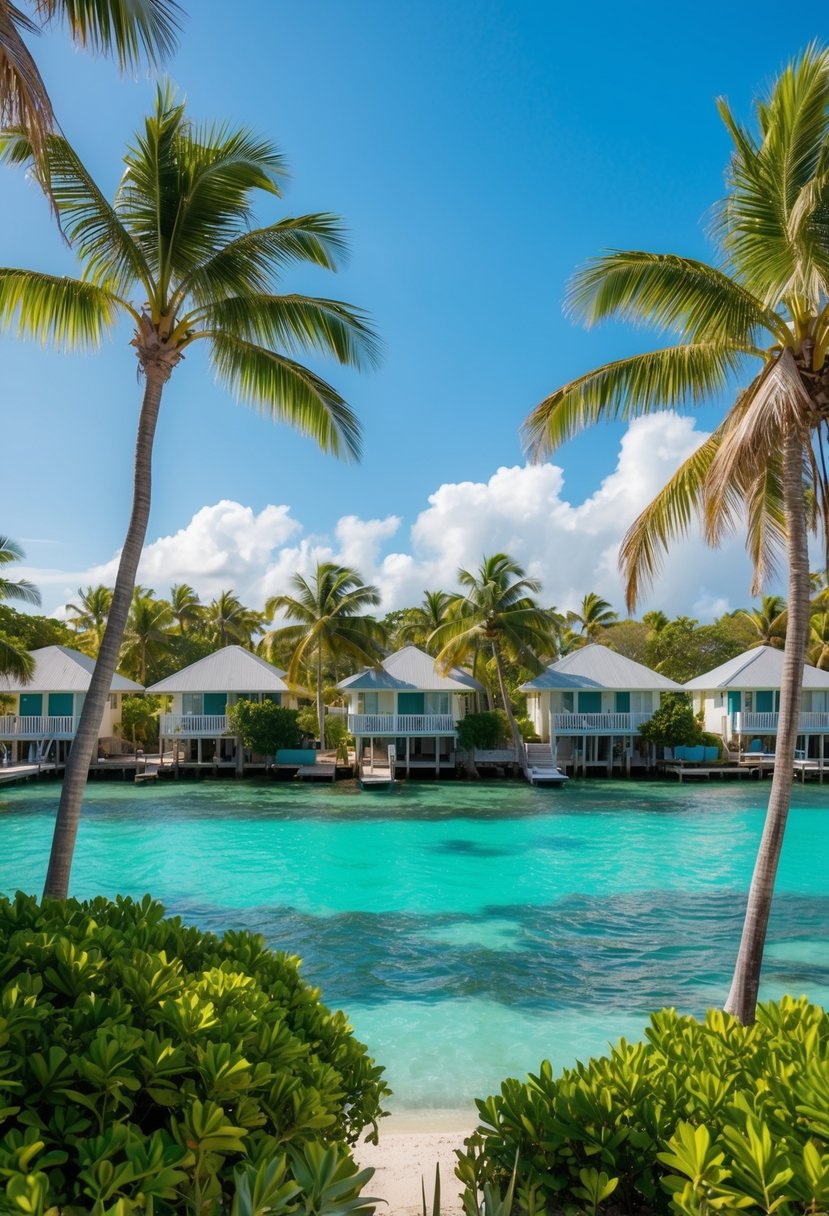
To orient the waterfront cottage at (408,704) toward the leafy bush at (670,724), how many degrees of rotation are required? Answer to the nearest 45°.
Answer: approximately 90° to its left

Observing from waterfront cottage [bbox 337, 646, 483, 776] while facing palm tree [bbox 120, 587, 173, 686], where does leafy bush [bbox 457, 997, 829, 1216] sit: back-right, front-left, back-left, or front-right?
back-left

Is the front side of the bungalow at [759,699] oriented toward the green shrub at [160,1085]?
yes

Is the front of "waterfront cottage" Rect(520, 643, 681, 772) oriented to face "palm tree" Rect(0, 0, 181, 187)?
yes

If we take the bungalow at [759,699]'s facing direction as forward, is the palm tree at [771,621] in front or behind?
behind

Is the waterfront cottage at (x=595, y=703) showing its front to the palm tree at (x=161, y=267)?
yes
